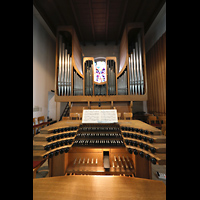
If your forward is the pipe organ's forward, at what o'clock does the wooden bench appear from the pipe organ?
The wooden bench is roughly at 12 o'clock from the pipe organ.

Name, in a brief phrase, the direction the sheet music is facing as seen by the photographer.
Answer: facing the viewer

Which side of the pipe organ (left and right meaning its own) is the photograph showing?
front

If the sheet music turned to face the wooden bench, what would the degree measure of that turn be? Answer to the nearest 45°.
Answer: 0° — it already faces it
